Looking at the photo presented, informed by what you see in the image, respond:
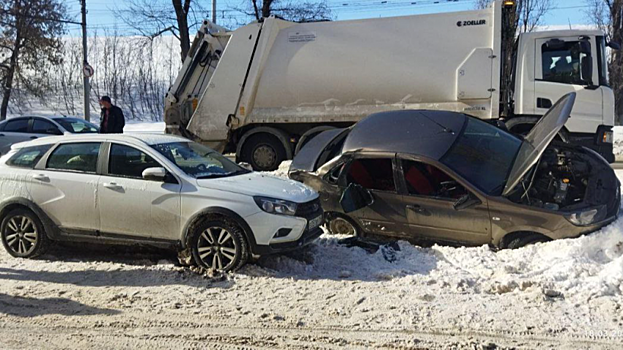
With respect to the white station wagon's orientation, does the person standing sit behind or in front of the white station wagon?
behind

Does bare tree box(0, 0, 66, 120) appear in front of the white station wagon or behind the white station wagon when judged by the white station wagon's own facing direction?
behind

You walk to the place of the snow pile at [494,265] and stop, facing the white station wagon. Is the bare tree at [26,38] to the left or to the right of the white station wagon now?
right

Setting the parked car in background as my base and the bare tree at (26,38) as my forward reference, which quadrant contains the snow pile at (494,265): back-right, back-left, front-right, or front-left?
back-right

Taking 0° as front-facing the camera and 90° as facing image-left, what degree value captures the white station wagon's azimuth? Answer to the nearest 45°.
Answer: approximately 315°

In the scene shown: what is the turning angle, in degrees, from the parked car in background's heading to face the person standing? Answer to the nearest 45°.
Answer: approximately 45° to its right

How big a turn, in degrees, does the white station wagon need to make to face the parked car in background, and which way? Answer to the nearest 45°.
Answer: approximately 135° to its left

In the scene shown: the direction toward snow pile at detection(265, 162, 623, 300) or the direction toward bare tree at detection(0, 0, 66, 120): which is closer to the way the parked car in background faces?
the snow pile
